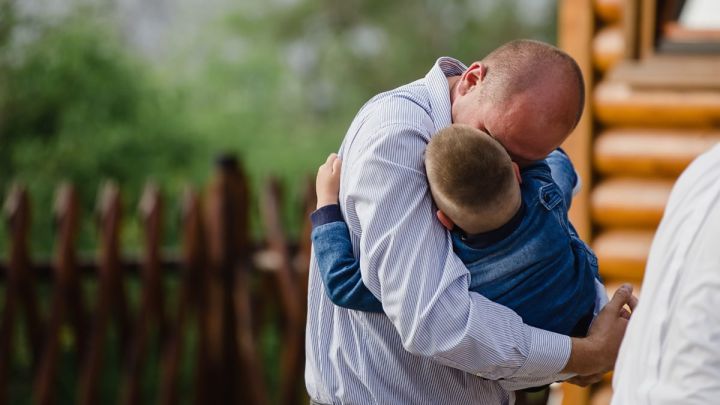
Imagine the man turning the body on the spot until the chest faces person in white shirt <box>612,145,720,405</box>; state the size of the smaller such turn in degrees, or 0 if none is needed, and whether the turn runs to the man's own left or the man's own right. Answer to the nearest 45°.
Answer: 0° — they already face them

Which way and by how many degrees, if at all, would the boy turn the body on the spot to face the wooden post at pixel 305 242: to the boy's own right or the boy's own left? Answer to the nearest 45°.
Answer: approximately 45° to the boy's own right

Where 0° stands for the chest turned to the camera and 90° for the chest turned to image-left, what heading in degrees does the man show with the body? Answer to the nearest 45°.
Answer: approximately 270°

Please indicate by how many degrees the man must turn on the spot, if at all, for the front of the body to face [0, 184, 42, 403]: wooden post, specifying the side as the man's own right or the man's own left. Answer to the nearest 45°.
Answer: approximately 135° to the man's own left

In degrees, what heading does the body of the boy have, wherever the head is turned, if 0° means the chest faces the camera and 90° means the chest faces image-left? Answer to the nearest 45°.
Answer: approximately 135°

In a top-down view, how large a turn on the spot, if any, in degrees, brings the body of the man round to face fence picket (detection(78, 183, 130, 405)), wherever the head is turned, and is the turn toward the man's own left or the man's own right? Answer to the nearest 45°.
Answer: approximately 135° to the man's own left
